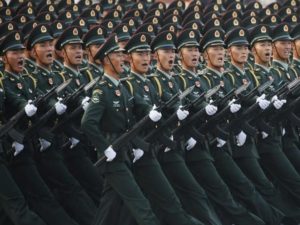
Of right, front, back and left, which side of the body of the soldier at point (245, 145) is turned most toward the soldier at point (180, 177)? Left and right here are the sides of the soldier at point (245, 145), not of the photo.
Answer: right

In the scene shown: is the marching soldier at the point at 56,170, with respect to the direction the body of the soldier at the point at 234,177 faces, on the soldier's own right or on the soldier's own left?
on the soldier's own right
